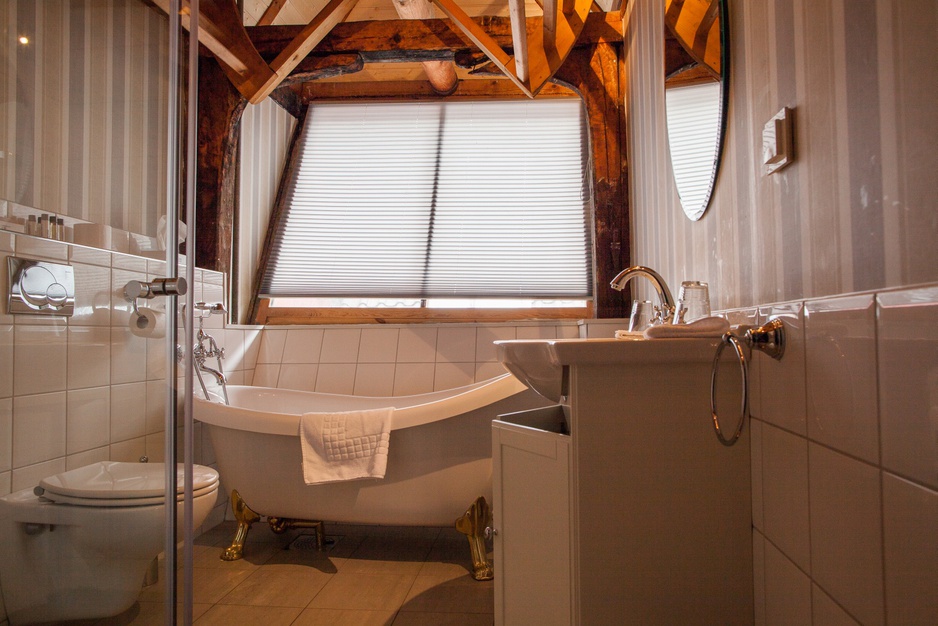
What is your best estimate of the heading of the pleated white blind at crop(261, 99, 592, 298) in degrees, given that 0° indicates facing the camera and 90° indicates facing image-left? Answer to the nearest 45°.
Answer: approximately 0°

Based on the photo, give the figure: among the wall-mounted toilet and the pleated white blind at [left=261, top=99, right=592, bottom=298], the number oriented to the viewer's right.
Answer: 1

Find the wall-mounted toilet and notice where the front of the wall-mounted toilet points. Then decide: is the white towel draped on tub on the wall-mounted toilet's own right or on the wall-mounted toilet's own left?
on the wall-mounted toilet's own left

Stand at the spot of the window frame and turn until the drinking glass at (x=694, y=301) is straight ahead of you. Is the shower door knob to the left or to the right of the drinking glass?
right

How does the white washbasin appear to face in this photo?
to the viewer's left

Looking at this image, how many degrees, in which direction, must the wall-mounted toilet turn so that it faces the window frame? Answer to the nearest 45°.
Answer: approximately 45° to its left

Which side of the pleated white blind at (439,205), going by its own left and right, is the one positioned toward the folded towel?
front

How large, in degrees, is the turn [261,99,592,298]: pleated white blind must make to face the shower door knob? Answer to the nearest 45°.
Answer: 0° — it already faces it

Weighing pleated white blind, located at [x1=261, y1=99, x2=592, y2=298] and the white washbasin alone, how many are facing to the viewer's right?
0

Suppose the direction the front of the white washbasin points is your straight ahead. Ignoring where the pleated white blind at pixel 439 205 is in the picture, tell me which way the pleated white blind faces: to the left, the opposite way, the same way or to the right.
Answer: to the left

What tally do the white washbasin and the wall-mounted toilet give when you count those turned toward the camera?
0

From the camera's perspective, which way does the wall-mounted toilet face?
to the viewer's right

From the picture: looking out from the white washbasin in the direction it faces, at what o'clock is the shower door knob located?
The shower door knob is roughly at 11 o'clock from the white washbasin.

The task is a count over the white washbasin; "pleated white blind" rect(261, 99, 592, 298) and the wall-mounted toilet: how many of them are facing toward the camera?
1
